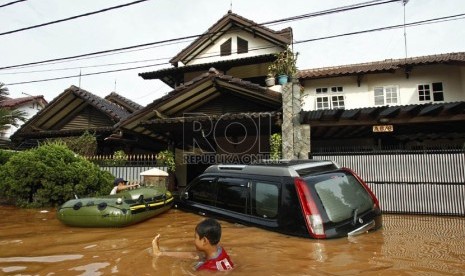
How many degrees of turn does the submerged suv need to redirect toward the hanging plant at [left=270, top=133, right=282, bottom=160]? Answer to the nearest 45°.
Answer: approximately 45° to its right

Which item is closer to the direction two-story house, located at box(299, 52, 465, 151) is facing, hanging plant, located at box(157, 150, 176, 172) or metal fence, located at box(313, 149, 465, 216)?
the metal fence

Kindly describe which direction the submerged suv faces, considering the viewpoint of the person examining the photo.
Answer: facing away from the viewer and to the left of the viewer

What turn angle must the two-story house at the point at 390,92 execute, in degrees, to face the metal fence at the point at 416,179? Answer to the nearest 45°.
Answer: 0° — it already faces it

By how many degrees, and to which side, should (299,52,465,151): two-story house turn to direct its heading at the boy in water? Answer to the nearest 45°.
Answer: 0° — it already faces them

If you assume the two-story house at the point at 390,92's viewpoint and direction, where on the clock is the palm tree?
The palm tree is roughly at 2 o'clock from the two-story house.

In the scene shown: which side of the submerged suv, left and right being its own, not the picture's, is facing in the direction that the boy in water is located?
left

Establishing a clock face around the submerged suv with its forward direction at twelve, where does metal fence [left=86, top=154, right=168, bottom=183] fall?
The metal fence is roughly at 12 o'clock from the submerged suv.

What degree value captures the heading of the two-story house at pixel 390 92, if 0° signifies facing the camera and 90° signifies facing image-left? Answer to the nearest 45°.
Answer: approximately 0°

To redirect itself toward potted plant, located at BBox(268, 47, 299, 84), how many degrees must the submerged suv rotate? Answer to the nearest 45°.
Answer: approximately 45° to its right

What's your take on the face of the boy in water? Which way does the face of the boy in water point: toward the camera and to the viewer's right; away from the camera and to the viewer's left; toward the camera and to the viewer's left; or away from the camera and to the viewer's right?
away from the camera and to the viewer's left
